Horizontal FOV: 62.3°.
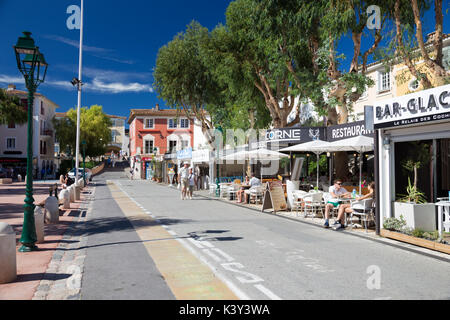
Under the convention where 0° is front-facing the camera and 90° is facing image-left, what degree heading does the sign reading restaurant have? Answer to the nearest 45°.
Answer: approximately 45°

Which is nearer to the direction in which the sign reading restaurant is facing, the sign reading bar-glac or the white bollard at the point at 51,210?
the white bollard

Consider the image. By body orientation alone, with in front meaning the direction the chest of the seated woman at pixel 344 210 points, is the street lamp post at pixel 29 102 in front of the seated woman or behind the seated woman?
in front

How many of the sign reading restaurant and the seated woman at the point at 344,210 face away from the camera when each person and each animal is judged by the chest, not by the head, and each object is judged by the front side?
0

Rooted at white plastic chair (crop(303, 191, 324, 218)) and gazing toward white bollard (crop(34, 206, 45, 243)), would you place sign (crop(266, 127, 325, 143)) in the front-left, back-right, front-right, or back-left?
back-right

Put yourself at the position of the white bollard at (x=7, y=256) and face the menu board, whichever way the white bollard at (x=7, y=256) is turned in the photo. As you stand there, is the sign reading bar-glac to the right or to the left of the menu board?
right

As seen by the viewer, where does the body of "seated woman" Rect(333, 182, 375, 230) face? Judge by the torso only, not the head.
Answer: to the viewer's left

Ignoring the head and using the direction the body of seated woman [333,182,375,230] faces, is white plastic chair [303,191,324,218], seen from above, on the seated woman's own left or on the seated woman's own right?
on the seated woman's own right

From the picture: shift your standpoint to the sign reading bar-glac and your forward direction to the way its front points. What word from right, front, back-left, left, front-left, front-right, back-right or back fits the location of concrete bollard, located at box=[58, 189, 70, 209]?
front-right

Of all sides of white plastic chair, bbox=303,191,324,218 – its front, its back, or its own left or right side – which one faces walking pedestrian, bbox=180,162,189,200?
front

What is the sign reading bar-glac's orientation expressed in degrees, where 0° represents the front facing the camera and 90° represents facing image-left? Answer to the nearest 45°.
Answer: approximately 45°

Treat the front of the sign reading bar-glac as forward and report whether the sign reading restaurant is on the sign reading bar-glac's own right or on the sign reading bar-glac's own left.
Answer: on the sign reading bar-glac's own right
